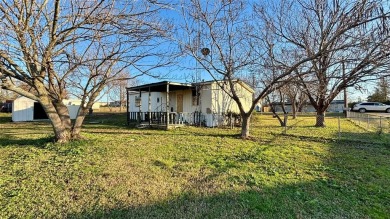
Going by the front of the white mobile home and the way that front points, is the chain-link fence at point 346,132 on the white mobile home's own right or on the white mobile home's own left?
on the white mobile home's own left

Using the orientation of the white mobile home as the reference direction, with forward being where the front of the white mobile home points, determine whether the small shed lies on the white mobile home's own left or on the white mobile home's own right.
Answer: on the white mobile home's own right

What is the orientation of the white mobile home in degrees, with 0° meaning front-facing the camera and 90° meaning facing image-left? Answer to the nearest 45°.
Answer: approximately 45°
